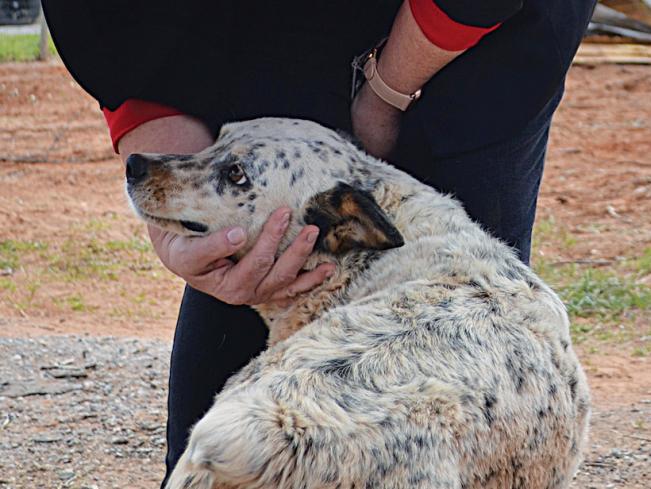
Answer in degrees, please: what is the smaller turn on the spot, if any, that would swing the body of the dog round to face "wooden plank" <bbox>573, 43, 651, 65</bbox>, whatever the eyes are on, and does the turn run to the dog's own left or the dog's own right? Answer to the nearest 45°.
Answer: approximately 90° to the dog's own right
